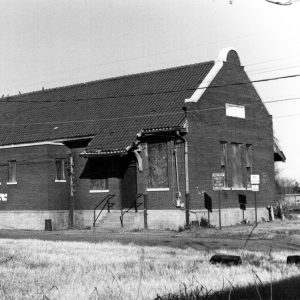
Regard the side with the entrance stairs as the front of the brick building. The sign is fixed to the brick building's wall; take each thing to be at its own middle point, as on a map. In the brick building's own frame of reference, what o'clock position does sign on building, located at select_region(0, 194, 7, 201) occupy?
The sign on building is roughly at 2 o'clock from the brick building.

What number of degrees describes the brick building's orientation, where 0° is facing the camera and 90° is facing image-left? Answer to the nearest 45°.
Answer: approximately 45°
